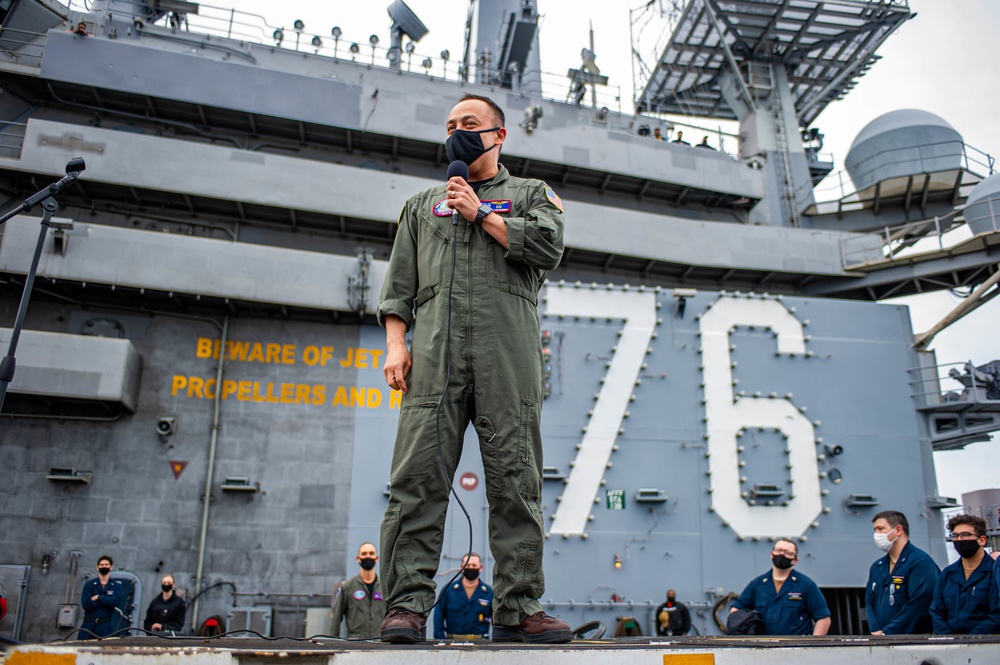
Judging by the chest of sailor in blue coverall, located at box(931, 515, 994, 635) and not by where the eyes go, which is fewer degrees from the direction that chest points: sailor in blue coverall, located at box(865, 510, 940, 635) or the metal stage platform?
the metal stage platform

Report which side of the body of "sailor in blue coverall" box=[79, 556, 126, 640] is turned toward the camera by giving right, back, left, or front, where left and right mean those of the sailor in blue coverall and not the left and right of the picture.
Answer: front

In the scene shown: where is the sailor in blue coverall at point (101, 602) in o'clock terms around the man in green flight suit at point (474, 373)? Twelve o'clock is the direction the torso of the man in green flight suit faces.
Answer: The sailor in blue coverall is roughly at 5 o'clock from the man in green flight suit.

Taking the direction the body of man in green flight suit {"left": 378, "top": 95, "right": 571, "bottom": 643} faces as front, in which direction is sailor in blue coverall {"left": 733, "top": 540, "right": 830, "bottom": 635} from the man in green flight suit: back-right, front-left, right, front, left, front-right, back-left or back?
back-left

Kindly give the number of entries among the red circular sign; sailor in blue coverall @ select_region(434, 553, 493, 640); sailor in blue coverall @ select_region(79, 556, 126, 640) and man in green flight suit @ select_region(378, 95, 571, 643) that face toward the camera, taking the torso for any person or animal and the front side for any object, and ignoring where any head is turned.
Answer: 4

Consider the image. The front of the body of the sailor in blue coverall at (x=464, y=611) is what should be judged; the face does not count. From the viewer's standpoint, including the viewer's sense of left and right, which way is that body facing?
facing the viewer

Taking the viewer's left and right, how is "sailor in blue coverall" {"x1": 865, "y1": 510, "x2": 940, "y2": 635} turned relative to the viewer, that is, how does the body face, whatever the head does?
facing the viewer and to the left of the viewer

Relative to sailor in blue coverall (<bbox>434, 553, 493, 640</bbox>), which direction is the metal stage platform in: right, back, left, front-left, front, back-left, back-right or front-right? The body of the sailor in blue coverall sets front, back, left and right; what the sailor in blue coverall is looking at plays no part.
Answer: front

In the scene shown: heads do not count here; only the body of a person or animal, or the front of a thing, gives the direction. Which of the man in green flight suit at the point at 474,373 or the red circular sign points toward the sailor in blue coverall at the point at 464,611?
the red circular sign

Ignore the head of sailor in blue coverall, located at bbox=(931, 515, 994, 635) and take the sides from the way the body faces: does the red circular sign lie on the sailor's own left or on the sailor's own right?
on the sailor's own right

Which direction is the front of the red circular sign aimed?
toward the camera

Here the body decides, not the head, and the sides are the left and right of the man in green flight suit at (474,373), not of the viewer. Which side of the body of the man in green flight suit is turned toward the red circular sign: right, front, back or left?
back

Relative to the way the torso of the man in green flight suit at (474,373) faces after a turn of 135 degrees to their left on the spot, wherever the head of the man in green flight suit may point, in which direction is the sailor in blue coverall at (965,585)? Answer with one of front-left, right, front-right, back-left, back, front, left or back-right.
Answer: front

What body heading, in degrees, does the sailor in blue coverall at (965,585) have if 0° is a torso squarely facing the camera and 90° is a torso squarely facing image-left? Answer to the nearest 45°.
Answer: approximately 45°

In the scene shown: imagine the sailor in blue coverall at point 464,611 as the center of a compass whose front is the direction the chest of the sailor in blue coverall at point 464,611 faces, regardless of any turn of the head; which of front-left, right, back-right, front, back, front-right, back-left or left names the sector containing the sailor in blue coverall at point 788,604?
front-left
